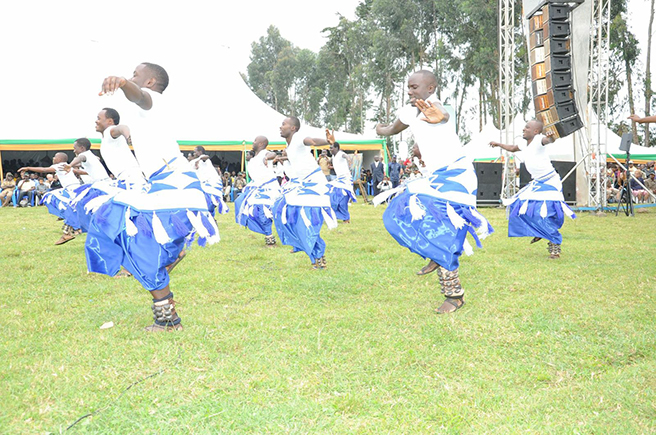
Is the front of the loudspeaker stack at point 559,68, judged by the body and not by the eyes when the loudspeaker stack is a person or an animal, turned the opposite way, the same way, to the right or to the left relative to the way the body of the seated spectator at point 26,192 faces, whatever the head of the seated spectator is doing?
to the right

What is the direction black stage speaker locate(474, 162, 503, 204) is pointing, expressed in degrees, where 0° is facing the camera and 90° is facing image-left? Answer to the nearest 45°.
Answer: approximately 0°

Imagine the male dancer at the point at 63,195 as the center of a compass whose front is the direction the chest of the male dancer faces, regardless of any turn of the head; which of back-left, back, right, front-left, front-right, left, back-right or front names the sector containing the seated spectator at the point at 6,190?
right

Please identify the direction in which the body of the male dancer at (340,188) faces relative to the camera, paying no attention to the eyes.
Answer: to the viewer's left

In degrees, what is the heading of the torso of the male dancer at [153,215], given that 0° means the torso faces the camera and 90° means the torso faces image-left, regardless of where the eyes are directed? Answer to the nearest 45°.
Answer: approximately 90°

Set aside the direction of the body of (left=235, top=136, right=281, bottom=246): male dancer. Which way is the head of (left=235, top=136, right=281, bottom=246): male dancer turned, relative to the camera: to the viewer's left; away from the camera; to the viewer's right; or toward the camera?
to the viewer's left

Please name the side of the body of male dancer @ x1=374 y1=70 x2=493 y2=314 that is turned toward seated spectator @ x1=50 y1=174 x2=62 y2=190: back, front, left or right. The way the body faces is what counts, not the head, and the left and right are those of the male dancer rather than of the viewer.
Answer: right

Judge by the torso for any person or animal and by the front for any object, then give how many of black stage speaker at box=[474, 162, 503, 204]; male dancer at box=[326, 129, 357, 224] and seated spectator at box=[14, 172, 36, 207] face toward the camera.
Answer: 2

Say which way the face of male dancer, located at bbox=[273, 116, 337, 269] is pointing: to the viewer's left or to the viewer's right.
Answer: to the viewer's left

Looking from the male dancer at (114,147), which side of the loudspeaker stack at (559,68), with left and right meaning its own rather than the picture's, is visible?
front

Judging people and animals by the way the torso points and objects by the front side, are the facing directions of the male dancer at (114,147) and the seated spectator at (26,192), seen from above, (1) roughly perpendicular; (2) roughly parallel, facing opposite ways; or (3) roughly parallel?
roughly perpendicular

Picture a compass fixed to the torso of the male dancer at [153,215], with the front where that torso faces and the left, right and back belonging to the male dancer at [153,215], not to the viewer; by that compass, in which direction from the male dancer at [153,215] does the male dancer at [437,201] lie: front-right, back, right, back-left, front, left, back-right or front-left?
back

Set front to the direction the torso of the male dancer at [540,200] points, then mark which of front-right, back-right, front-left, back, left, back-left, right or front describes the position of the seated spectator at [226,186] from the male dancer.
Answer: right

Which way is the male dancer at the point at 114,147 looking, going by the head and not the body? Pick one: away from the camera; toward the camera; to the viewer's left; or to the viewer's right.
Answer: to the viewer's left
